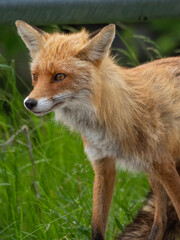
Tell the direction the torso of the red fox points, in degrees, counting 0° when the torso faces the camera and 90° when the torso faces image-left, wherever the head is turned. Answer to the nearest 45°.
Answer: approximately 45°
